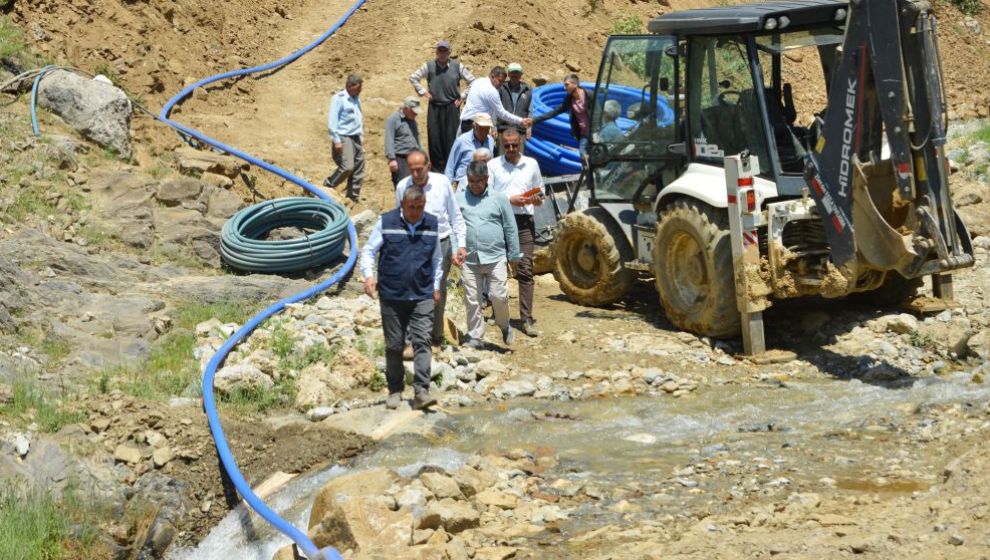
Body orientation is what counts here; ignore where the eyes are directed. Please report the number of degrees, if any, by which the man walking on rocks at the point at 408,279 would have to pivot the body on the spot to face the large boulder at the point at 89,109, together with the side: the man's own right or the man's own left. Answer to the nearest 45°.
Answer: approximately 135° to the man's own right

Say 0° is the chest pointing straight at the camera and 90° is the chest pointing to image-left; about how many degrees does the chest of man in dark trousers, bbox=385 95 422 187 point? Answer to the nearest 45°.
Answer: approximately 315°

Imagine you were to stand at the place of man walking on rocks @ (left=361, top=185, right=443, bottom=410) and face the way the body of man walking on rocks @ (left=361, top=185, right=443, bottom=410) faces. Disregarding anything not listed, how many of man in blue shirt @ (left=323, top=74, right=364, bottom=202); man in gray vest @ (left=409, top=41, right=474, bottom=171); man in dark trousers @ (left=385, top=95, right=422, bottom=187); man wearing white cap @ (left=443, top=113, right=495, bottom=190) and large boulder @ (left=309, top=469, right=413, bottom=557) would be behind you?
4

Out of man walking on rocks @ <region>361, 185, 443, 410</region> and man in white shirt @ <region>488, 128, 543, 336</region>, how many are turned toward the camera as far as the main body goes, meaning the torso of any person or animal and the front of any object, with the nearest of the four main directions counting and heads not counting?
2

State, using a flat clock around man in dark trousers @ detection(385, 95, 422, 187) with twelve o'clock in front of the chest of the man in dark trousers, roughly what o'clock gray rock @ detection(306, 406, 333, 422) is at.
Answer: The gray rock is roughly at 2 o'clock from the man in dark trousers.

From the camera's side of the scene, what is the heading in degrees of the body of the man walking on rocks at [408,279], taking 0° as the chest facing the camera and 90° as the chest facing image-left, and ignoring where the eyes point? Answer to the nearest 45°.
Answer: approximately 0°
